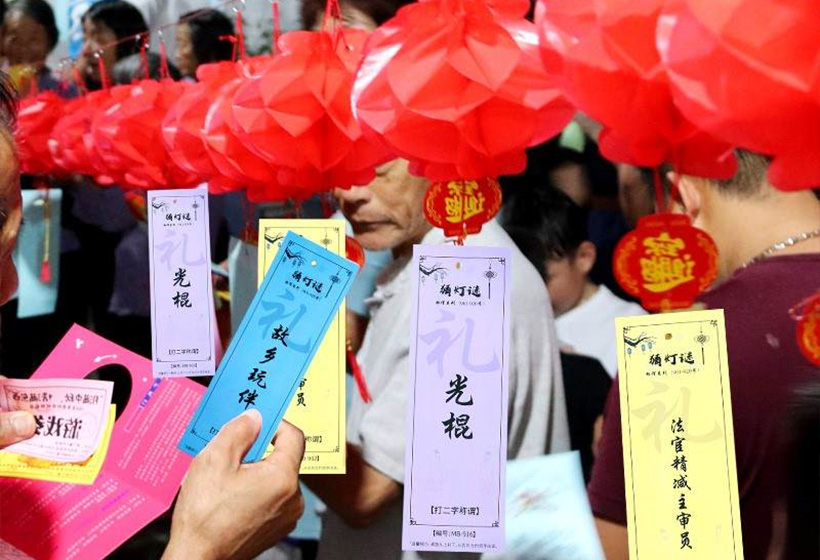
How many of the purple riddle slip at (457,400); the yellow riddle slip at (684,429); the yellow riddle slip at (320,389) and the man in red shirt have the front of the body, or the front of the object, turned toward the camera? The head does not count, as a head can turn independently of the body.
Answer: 3

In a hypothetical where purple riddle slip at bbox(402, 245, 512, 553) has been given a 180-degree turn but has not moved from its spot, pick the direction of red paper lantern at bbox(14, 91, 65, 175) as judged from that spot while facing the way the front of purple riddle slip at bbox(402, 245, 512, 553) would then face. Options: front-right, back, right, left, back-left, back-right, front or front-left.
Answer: front-left

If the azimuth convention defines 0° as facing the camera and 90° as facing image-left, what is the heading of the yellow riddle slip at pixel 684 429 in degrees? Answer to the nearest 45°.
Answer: approximately 0°
